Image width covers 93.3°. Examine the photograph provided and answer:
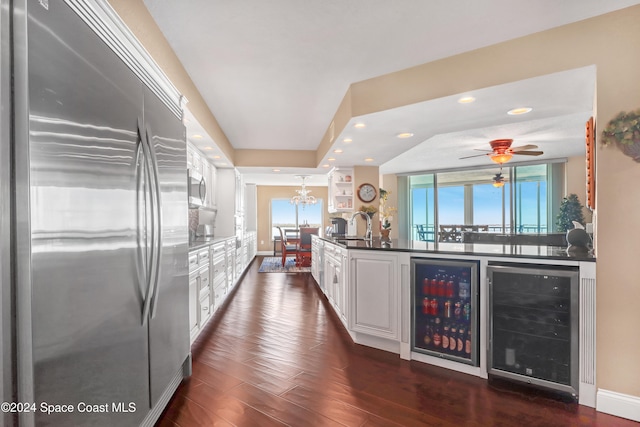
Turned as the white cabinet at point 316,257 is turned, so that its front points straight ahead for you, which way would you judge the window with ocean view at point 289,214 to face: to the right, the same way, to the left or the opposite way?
to the left

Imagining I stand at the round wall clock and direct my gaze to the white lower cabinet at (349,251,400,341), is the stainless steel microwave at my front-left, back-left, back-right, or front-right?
front-right

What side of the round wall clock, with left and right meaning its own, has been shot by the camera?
front

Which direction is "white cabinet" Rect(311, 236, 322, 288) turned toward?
to the viewer's left

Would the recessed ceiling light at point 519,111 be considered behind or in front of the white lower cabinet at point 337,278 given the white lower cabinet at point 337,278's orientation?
behind

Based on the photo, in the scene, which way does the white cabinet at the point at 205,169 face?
to the viewer's right

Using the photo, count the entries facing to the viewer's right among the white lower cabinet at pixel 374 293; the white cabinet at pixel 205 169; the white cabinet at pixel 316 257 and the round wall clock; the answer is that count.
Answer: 1

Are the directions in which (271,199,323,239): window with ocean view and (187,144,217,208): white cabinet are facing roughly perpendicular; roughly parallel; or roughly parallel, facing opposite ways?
roughly perpendicular

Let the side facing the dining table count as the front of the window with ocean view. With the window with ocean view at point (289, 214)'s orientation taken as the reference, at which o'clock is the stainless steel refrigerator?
The stainless steel refrigerator is roughly at 12 o'clock from the window with ocean view.

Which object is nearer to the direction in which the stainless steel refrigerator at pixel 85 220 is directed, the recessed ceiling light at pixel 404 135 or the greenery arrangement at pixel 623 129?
the greenery arrangement

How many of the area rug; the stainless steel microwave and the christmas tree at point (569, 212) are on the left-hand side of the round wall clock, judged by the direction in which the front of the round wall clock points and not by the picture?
1

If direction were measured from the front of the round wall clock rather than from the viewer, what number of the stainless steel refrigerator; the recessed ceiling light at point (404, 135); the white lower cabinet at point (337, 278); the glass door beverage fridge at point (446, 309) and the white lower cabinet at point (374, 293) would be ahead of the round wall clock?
5

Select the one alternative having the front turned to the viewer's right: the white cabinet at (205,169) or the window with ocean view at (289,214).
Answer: the white cabinet

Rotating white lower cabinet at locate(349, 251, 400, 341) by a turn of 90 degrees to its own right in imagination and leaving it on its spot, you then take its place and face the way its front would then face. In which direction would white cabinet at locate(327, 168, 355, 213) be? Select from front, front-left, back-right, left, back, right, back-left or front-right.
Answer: front-right

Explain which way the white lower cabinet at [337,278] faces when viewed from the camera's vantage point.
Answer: facing to the left of the viewer

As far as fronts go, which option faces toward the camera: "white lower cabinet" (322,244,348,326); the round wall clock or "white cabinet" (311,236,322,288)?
the round wall clock
